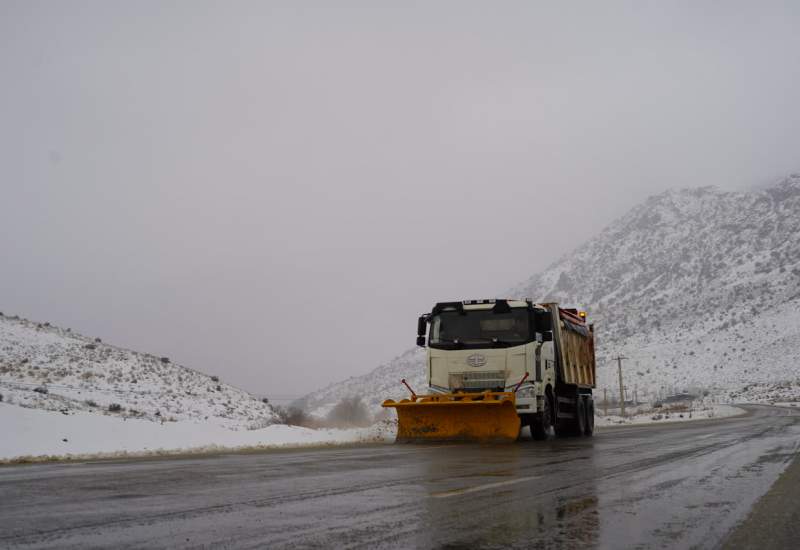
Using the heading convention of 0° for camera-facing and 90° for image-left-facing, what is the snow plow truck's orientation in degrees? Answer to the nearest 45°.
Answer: approximately 0°

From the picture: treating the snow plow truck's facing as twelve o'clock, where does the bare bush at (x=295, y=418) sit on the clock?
The bare bush is roughly at 5 o'clock from the snow plow truck.

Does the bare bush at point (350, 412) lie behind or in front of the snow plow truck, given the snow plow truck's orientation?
behind
